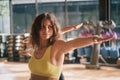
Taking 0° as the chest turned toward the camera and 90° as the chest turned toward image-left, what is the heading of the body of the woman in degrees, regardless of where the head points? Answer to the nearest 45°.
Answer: approximately 45°
